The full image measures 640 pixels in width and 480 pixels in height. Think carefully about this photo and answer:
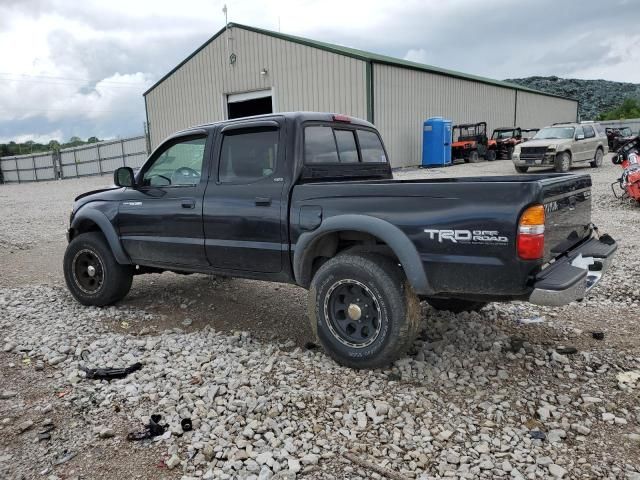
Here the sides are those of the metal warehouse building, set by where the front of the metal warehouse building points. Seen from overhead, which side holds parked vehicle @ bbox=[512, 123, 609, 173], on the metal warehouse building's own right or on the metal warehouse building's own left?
on the metal warehouse building's own left

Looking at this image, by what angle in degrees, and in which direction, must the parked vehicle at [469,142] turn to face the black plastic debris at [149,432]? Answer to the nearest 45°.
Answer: approximately 45° to its left

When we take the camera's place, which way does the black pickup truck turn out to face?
facing away from the viewer and to the left of the viewer

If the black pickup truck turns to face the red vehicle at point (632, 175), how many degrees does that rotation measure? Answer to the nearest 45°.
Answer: approximately 90° to its right

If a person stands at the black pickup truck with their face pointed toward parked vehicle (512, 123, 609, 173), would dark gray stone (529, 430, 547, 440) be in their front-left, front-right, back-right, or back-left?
back-right

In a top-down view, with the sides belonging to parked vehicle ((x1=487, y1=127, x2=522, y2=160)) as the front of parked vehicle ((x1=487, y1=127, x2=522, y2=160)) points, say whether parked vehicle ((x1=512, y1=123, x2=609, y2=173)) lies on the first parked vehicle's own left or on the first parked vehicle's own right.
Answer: on the first parked vehicle's own left

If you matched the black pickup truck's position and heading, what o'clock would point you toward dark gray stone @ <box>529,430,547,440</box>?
The dark gray stone is roughly at 6 o'clock from the black pickup truck.
